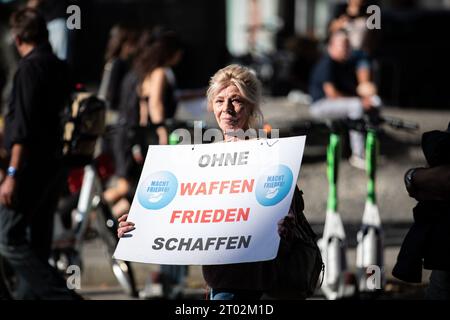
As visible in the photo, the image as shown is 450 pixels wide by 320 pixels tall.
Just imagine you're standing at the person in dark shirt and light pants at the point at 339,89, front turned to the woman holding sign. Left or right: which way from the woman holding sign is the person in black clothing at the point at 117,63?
right

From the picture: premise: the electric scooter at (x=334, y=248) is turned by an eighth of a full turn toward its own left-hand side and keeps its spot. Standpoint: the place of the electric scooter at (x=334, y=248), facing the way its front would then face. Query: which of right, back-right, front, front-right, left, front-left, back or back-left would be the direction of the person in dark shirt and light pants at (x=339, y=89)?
back-left

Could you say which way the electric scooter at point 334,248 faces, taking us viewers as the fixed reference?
facing the viewer

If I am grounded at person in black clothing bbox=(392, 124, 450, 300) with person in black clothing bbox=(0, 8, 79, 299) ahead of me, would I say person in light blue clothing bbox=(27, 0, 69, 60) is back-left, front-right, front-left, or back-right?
front-right

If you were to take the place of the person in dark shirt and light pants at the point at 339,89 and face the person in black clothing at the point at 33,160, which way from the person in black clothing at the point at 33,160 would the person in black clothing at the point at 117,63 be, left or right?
right
